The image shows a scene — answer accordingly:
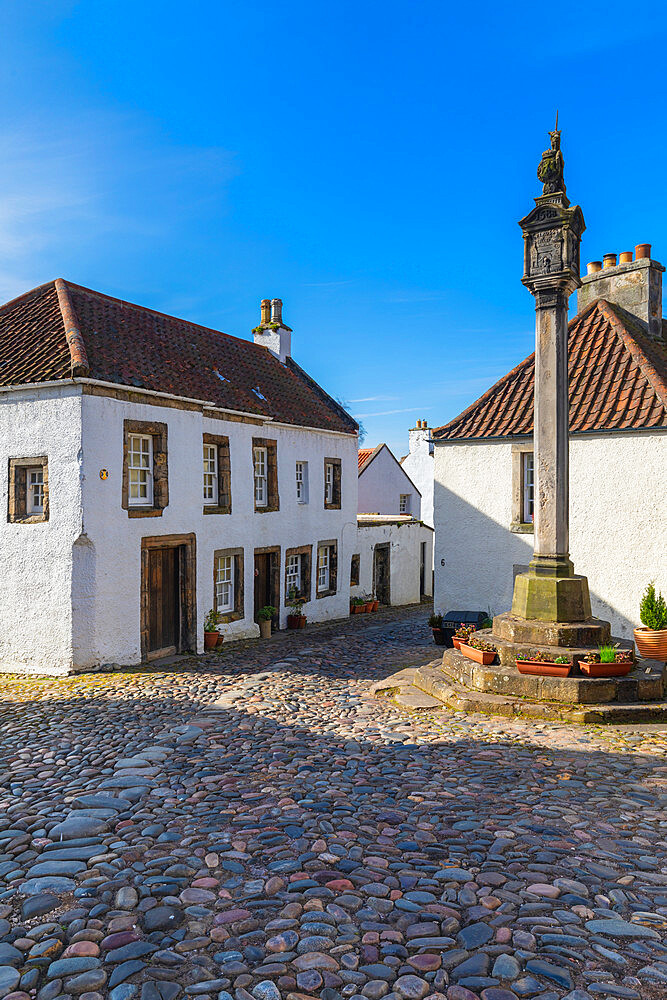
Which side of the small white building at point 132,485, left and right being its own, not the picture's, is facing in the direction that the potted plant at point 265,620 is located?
front

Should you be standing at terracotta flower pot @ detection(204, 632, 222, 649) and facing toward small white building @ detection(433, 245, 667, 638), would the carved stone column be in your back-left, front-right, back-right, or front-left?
front-right

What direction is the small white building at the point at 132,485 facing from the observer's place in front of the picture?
facing the viewer and to the right of the viewer

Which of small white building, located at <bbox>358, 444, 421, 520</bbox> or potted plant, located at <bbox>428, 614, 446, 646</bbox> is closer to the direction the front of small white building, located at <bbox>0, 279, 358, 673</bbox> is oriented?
the potted plant

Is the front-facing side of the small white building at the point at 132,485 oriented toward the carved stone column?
yes

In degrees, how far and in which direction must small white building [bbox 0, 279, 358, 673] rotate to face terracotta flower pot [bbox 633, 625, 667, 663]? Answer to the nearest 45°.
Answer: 0° — it already faces it

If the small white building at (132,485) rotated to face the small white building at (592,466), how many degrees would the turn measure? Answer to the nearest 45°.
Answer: approximately 45° to its left

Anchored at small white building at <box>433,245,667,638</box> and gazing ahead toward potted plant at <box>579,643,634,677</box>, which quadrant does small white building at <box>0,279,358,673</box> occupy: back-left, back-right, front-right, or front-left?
front-right

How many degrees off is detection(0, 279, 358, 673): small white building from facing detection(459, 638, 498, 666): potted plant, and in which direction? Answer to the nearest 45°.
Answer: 0° — it already faces it

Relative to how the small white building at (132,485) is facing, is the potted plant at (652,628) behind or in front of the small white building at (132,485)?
in front

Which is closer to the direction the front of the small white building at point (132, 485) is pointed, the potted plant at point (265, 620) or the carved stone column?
the carved stone column
